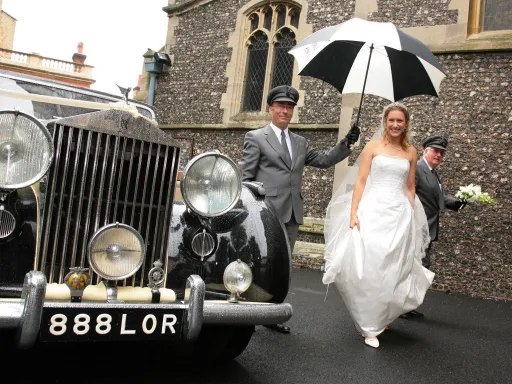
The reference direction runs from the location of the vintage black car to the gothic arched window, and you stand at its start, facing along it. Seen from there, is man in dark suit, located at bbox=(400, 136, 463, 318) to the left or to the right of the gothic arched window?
right

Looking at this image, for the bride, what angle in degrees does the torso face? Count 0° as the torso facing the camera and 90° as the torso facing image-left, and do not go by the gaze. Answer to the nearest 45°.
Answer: approximately 0°

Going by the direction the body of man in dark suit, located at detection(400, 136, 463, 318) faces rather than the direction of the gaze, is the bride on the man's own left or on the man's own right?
on the man's own right

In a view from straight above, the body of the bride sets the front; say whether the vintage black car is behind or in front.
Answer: in front

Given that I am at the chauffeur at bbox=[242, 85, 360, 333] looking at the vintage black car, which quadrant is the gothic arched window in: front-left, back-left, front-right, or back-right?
back-right

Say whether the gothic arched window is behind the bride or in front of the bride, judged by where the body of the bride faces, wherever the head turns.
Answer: behind

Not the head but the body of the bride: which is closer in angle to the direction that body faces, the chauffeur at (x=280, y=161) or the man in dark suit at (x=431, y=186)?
the chauffeur

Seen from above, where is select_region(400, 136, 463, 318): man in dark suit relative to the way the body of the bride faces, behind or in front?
behind

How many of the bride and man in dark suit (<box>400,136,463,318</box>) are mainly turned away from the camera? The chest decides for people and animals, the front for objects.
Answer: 0

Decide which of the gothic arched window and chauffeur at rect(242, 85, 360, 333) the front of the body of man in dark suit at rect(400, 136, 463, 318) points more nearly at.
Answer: the chauffeur

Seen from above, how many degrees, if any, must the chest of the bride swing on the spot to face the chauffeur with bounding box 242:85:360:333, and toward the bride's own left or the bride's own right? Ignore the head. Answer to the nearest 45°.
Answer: approximately 90° to the bride's own right
